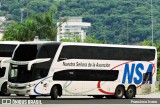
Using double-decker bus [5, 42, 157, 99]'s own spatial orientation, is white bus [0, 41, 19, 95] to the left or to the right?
on its right

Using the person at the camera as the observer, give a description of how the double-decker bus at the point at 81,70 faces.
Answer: facing the viewer and to the left of the viewer
